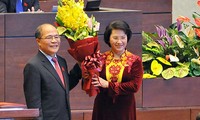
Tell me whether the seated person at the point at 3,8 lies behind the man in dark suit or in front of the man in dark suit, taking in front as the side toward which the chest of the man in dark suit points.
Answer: behind

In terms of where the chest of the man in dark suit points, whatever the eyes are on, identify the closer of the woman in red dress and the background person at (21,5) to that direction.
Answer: the woman in red dress

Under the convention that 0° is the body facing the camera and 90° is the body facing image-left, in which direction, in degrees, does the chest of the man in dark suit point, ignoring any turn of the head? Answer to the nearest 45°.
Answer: approximately 315°

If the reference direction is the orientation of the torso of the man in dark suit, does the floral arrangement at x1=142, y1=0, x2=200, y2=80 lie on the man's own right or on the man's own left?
on the man's own left
